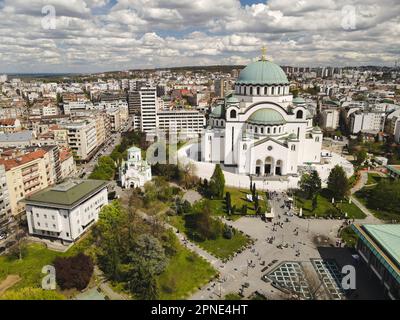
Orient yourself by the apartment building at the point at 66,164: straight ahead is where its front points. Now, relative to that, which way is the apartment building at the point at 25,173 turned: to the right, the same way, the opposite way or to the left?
the same way

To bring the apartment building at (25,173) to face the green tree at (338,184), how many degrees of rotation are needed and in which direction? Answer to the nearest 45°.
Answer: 0° — it already faces it

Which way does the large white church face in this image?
toward the camera

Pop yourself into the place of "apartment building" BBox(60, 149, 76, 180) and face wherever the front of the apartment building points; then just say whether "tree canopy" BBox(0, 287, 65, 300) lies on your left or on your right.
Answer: on your right

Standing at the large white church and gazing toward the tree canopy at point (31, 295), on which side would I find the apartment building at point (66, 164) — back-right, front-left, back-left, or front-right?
front-right

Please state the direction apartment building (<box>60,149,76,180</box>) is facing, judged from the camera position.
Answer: facing the viewer and to the right of the viewer

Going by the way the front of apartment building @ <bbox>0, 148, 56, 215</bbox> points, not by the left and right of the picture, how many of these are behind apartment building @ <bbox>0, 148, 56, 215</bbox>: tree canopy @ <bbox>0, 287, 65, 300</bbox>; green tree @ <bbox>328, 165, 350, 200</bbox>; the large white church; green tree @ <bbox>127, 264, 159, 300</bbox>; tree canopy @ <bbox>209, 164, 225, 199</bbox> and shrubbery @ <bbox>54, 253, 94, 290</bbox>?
0

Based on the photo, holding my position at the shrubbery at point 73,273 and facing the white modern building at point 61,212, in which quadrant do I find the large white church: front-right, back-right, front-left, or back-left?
front-right

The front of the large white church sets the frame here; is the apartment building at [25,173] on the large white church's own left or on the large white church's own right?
on the large white church's own right

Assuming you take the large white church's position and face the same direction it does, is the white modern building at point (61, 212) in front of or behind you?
in front

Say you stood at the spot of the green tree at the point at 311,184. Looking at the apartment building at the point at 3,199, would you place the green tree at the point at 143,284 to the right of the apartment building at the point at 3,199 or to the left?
left

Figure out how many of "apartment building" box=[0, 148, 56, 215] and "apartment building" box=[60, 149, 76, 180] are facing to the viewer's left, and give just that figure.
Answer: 0

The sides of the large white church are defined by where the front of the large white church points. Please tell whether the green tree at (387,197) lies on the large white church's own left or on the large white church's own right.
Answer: on the large white church's own left
